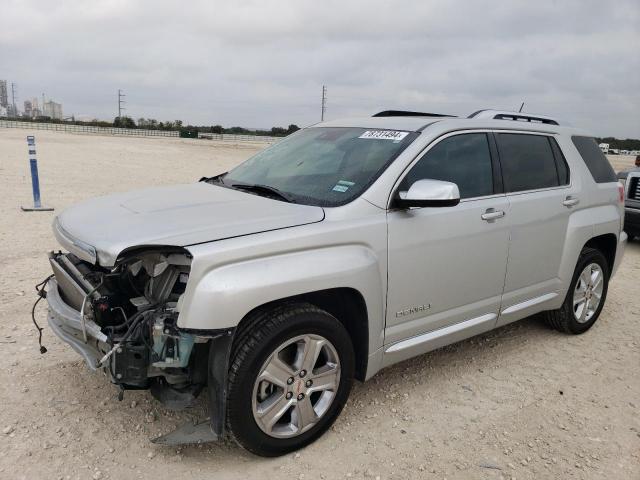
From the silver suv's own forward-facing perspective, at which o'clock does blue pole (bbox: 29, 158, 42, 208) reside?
The blue pole is roughly at 3 o'clock from the silver suv.

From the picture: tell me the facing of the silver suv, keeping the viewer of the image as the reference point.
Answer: facing the viewer and to the left of the viewer
